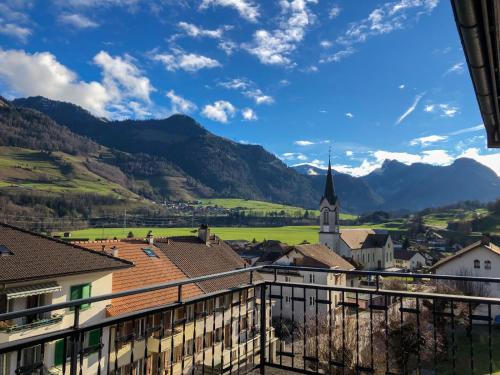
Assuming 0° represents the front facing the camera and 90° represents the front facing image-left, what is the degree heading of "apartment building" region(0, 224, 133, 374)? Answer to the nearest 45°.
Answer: approximately 315°

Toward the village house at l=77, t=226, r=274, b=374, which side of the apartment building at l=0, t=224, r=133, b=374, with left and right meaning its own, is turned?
left
